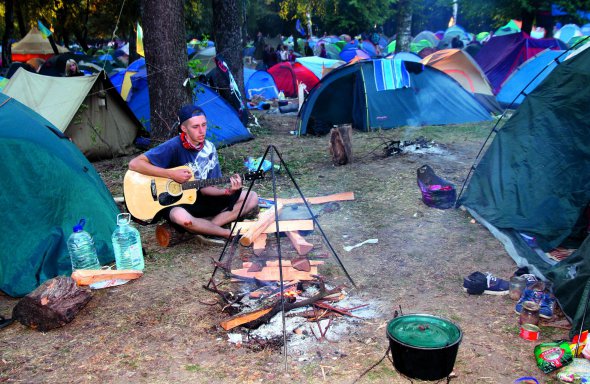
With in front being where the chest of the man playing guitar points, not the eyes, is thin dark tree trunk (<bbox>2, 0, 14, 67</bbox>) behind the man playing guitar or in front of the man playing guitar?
behind

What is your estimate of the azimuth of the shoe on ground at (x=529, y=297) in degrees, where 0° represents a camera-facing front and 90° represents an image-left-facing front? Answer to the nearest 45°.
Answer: approximately 45°

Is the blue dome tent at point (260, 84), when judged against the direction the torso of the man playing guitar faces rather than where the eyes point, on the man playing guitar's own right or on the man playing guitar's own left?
on the man playing guitar's own left

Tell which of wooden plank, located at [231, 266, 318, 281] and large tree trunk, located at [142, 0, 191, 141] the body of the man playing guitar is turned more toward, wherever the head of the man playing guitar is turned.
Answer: the wooden plank

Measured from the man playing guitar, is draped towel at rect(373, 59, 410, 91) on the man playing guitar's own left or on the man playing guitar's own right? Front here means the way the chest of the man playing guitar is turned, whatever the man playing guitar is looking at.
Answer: on the man playing guitar's own left

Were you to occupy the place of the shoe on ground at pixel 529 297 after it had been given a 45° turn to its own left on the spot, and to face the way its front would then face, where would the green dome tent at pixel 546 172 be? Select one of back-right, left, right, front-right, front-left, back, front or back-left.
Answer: back

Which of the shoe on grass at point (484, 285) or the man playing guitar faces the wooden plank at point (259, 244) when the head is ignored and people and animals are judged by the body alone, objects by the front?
the man playing guitar

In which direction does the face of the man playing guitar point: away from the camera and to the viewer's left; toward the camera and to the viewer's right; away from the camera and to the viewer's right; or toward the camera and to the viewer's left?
toward the camera and to the viewer's right

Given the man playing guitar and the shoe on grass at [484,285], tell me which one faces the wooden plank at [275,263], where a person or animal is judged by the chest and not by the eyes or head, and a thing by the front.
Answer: the man playing guitar

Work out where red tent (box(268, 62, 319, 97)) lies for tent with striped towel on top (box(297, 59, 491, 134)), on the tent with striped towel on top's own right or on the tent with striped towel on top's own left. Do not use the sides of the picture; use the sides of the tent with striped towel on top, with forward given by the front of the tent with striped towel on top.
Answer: on the tent with striped towel on top's own right

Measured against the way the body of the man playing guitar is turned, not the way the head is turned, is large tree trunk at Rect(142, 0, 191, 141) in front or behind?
behind
